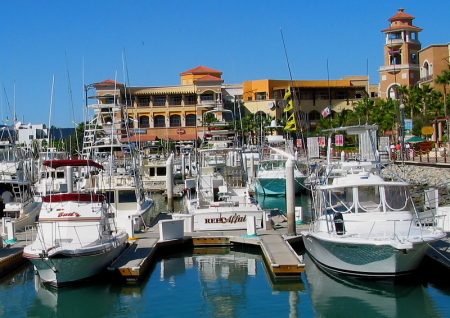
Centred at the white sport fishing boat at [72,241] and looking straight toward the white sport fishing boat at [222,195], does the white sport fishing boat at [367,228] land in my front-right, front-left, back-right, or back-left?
front-right

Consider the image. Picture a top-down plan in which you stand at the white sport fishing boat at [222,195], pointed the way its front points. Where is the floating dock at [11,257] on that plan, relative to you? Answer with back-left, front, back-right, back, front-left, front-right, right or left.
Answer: back-left

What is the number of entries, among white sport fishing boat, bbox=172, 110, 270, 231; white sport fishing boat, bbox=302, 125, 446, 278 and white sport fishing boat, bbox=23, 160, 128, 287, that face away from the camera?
1

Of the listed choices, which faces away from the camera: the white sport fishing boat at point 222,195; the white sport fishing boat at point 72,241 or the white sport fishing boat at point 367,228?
the white sport fishing boat at point 222,195

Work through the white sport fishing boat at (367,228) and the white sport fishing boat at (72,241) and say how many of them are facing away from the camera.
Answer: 0

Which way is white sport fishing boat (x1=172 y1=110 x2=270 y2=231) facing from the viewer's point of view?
away from the camera

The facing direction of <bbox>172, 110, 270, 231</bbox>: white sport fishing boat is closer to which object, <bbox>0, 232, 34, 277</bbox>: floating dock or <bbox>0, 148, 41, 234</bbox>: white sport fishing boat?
the white sport fishing boat

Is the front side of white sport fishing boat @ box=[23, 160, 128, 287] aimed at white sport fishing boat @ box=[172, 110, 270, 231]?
no

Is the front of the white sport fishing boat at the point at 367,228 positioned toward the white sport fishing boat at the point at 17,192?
no

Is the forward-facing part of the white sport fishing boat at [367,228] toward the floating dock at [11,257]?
no

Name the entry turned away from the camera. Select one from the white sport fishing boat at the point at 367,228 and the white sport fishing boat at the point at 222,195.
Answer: the white sport fishing boat at the point at 222,195

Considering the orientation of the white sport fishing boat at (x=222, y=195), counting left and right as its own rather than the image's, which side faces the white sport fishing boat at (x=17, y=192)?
left

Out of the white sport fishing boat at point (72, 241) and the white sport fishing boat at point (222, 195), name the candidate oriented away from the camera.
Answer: the white sport fishing boat at point (222, 195)

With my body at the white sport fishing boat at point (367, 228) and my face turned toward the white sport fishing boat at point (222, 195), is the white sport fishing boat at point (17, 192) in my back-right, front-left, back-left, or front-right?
front-left

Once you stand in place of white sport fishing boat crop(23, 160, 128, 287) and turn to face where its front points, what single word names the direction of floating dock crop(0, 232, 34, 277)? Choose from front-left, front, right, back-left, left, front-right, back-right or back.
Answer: right

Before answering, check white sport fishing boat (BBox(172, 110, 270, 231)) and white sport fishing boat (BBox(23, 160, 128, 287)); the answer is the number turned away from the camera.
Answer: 1

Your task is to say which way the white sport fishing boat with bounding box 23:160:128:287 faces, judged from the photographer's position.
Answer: facing the viewer and to the left of the viewer
